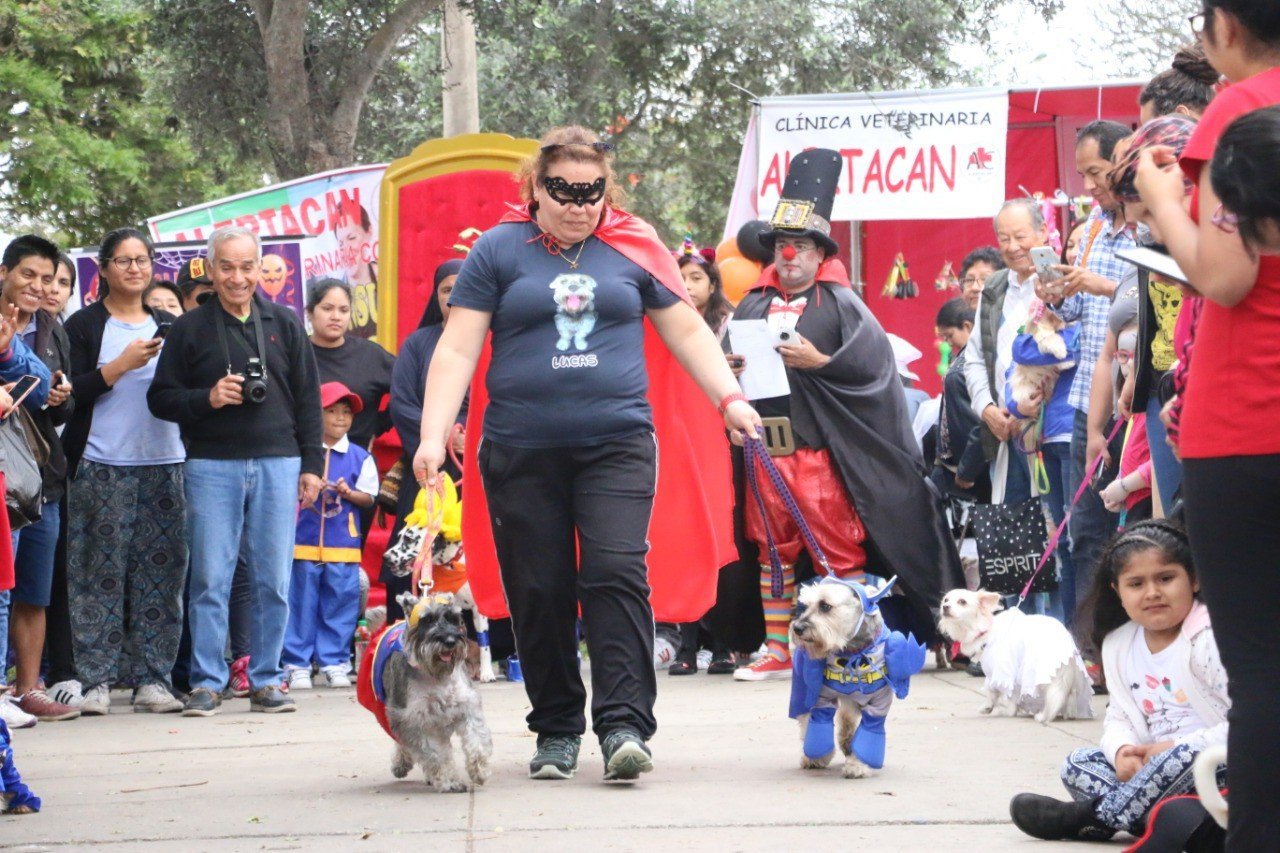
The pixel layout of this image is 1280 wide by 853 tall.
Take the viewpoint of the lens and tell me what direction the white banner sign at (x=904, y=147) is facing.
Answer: facing the viewer

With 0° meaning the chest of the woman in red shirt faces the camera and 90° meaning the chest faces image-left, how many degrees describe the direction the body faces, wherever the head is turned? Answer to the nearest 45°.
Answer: approximately 90°

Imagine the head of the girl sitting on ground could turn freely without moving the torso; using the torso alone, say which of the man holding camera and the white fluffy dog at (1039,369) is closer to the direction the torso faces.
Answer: the man holding camera

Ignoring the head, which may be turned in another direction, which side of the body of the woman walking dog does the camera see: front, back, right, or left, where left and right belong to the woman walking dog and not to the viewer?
front

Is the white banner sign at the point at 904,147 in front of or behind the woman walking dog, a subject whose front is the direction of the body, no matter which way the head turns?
behind

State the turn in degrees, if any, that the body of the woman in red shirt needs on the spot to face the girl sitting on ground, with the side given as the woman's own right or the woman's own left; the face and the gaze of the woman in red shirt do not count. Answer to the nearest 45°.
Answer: approximately 90° to the woman's own right

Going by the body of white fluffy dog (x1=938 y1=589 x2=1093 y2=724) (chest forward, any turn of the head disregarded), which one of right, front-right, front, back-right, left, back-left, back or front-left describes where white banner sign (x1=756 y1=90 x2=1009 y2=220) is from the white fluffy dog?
right

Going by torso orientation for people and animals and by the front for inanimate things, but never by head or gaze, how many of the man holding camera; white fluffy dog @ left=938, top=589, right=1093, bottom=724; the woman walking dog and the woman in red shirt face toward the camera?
2

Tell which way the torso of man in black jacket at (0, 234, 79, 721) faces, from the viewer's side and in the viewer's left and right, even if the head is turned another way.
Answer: facing the viewer and to the right of the viewer

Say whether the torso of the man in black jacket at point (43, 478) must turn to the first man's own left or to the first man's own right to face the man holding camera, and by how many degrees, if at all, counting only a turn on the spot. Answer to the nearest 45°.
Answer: approximately 45° to the first man's own left

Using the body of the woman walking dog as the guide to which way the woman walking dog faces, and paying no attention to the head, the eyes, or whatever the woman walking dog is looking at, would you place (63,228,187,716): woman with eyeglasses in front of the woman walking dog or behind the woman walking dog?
behind

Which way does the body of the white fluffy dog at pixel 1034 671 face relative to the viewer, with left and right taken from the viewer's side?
facing to the left of the viewer

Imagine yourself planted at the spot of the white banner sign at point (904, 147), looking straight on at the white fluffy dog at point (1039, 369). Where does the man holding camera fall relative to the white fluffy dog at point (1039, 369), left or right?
right

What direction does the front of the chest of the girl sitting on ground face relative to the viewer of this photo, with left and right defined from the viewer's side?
facing the viewer and to the left of the viewer
